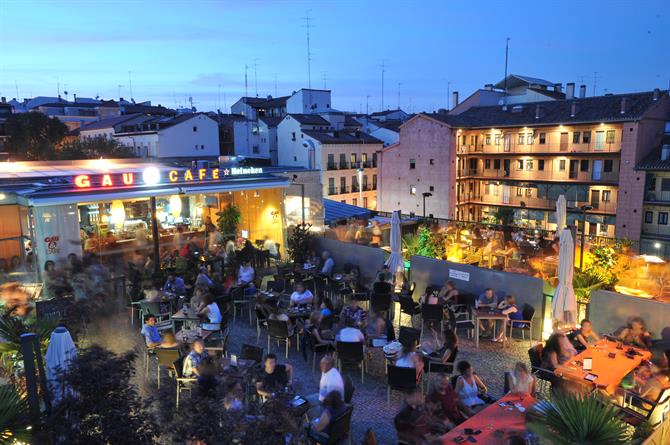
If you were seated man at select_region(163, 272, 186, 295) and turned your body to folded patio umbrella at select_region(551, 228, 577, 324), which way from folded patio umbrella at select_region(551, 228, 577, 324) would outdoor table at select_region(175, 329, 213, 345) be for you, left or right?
right

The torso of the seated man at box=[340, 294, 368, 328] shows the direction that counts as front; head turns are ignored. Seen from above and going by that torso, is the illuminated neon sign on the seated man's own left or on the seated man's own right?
on the seated man's own right

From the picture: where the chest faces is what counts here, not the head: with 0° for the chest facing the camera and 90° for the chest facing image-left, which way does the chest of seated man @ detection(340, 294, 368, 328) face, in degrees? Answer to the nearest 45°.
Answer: approximately 0°

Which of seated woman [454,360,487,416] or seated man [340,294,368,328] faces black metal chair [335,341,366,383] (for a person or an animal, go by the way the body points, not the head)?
the seated man

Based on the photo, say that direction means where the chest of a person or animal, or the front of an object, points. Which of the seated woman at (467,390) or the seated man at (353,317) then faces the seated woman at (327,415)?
the seated man

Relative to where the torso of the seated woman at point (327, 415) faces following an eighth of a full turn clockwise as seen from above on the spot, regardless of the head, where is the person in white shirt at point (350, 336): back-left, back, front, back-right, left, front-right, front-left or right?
front-right

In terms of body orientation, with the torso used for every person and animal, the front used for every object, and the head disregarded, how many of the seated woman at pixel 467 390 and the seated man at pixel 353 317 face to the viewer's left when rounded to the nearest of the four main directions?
0

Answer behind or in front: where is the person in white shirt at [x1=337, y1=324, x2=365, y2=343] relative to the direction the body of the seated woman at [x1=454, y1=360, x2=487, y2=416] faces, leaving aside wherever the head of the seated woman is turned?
behind

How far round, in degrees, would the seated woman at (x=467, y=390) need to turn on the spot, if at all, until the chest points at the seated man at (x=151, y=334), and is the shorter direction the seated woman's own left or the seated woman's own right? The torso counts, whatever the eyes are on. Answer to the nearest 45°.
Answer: approximately 135° to the seated woman's own right

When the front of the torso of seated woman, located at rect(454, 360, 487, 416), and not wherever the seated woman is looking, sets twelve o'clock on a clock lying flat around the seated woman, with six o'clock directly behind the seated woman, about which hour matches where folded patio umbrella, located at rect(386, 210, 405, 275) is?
The folded patio umbrella is roughly at 7 o'clock from the seated woman.

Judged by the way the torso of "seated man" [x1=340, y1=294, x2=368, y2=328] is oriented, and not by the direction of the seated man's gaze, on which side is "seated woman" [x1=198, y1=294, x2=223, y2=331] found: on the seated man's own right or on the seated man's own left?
on the seated man's own right

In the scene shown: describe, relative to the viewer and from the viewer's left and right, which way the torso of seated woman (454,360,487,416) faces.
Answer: facing the viewer and to the right of the viewer
